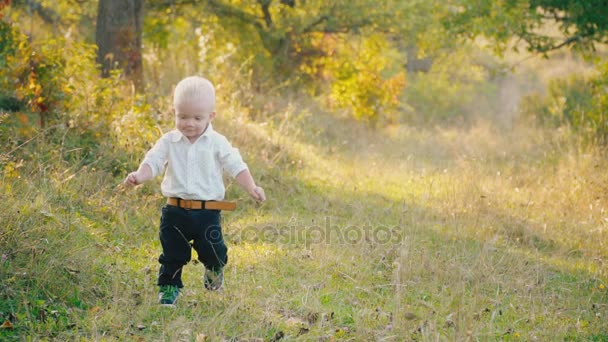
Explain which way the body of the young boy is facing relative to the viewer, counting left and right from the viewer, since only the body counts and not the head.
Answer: facing the viewer

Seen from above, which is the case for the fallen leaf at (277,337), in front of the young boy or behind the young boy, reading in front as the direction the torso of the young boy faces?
in front

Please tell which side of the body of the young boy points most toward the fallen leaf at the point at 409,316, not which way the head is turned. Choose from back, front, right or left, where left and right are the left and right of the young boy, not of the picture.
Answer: left

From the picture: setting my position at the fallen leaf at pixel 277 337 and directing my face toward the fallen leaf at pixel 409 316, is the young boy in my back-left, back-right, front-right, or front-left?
back-left
